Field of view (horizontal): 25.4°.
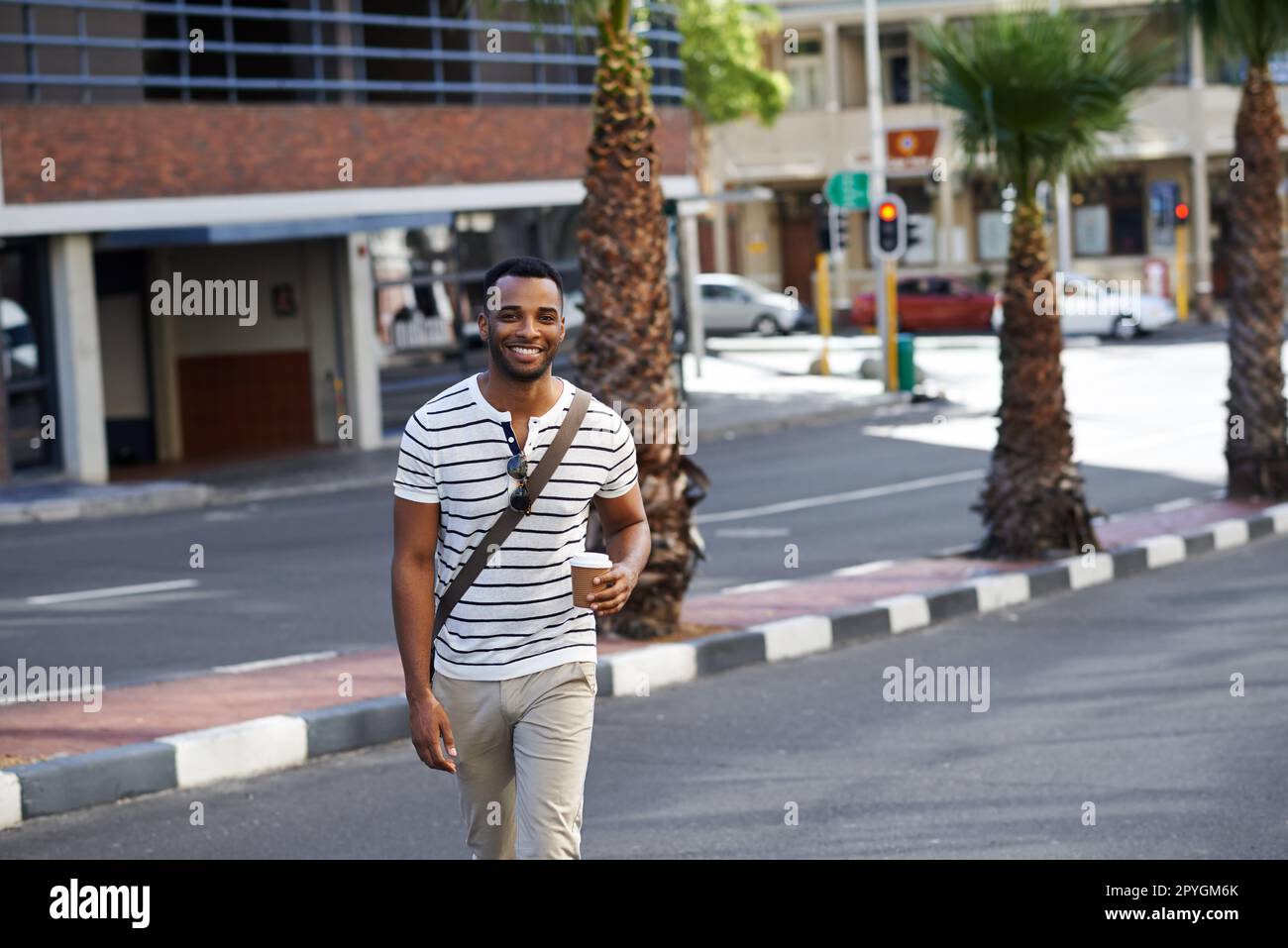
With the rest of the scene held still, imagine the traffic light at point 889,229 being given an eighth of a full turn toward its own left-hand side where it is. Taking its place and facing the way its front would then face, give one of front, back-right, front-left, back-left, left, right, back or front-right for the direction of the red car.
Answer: back-left

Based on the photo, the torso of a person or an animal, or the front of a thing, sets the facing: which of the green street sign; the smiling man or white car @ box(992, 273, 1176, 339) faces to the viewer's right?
the white car

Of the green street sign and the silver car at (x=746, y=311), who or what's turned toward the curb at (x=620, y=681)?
the green street sign

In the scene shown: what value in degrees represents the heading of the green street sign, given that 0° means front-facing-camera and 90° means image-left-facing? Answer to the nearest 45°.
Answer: approximately 0°

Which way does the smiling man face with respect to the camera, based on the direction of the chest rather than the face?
toward the camera

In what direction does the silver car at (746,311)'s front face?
to the viewer's right

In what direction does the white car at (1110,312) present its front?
to the viewer's right

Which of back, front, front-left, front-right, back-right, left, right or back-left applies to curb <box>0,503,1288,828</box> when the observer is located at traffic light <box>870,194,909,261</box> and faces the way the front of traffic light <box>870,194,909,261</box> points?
front

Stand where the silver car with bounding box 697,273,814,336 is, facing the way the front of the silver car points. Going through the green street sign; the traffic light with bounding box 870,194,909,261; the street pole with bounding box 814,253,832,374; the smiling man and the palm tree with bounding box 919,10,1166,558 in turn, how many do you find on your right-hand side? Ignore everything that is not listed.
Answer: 5

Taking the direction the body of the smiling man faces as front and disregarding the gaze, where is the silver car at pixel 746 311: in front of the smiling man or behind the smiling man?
behind

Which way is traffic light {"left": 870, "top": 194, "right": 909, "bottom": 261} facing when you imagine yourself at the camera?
facing the viewer

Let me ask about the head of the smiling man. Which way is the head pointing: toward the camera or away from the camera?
toward the camera

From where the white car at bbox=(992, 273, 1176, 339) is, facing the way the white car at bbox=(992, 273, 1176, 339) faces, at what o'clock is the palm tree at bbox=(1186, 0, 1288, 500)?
The palm tree is roughly at 3 o'clock from the white car.
